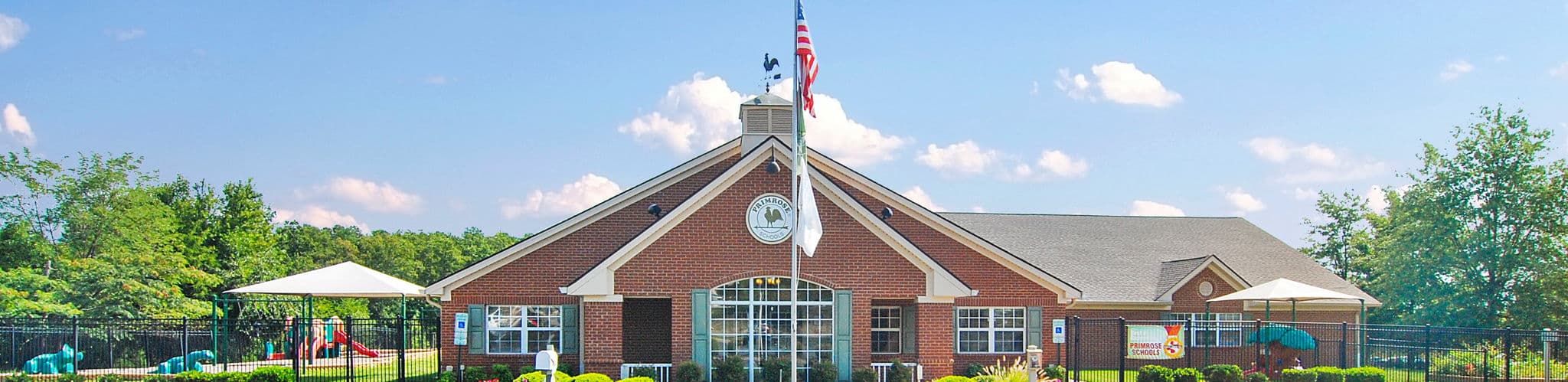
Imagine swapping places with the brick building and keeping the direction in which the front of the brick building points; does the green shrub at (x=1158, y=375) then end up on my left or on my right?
on my left

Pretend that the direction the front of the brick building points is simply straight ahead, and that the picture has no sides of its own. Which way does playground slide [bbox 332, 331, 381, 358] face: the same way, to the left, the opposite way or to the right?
to the left

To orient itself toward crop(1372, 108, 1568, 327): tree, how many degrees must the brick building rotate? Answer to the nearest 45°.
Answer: approximately 135° to its left

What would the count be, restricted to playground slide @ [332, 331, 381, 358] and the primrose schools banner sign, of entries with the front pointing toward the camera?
1

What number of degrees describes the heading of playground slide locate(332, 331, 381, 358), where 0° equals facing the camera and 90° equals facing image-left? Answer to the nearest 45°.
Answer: approximately 270°
